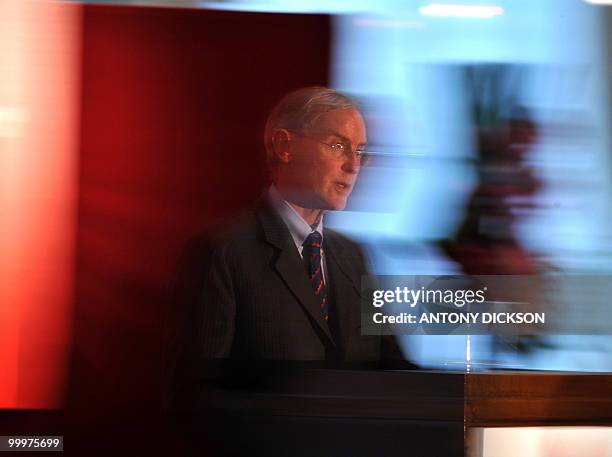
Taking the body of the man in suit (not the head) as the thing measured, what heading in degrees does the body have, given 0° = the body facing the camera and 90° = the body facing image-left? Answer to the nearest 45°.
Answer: approximately 315°
